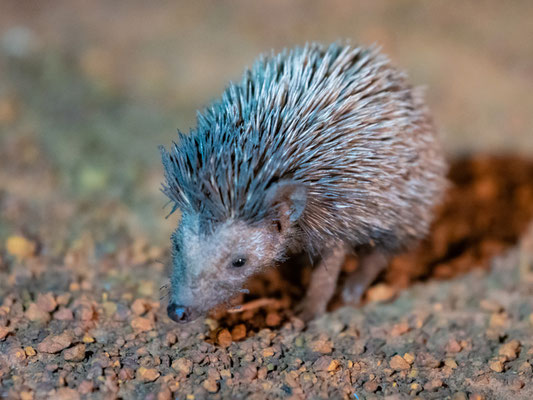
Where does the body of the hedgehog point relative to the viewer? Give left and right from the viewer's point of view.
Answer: facing the viewer and to the left of the viewer
